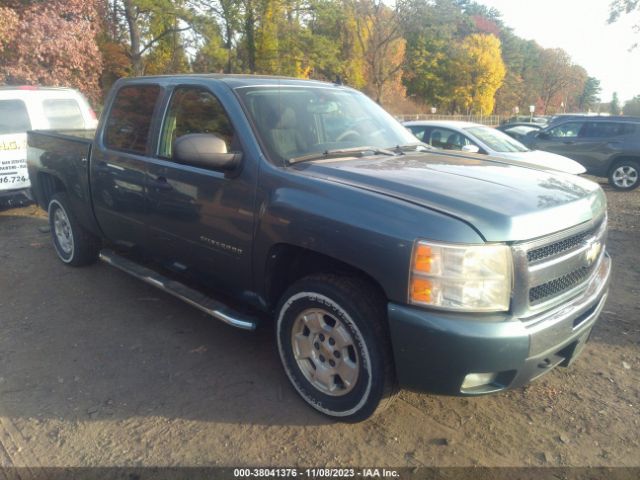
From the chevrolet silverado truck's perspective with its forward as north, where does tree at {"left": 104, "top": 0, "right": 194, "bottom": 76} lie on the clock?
The tree is roughly at 7 o'clock from the chevrolet silverado truck.

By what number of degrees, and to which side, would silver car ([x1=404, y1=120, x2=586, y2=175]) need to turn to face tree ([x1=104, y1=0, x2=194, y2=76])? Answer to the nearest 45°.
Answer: approximately 180°

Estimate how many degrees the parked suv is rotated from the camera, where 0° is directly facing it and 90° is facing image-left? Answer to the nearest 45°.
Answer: approximately 90°

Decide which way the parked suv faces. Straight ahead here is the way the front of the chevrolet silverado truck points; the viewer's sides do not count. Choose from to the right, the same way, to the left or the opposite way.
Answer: the opposite way

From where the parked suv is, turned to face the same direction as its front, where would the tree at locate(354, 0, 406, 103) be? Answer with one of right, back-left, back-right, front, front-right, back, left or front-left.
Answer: front-right

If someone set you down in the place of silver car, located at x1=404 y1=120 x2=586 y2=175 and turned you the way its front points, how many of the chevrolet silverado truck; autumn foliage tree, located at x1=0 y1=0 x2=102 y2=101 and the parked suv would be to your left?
1

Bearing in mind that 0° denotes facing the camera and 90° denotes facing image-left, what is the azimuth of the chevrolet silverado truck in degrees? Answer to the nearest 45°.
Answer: approximately 315°

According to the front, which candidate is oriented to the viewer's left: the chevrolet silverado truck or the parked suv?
the parked suv
